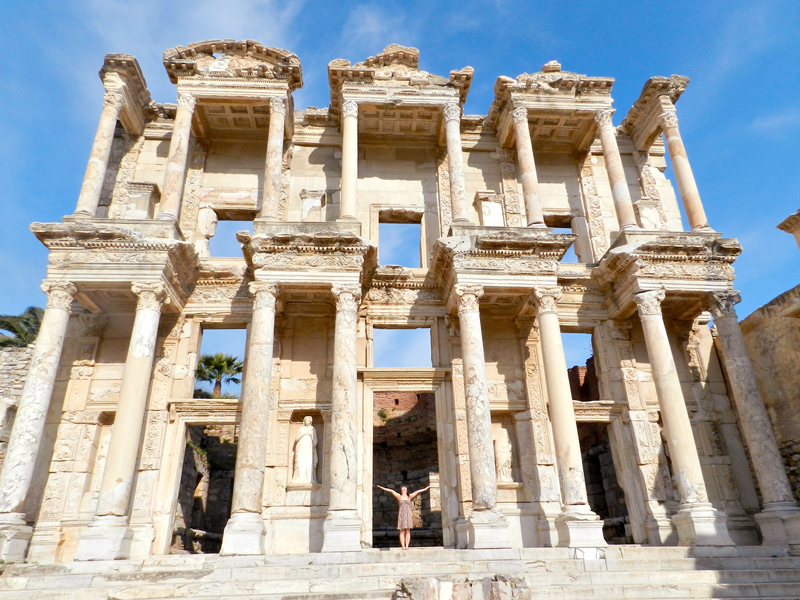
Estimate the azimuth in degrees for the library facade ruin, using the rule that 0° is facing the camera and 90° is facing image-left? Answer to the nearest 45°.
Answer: approximately 0°

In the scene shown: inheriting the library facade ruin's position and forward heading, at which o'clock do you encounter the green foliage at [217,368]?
The green foliage is roughly at 5 o'clock from the library facade ruin.

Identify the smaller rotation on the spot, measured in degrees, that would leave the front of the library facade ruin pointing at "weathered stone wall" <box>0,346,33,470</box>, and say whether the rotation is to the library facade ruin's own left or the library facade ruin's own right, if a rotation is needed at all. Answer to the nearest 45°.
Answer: approximately 90° to the library facade ruin's own right

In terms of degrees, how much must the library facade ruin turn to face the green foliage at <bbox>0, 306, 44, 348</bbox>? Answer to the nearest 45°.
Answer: approximately 135° to its right
